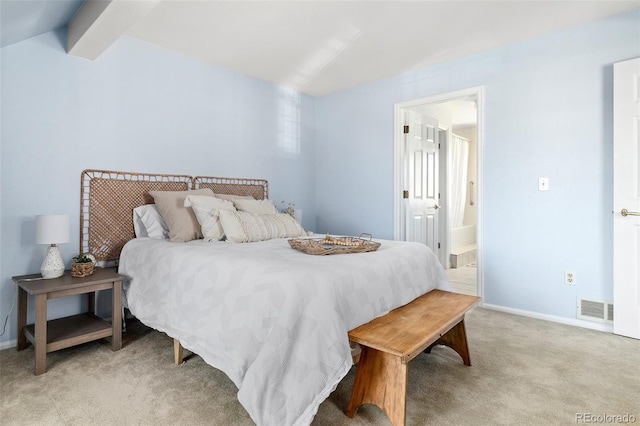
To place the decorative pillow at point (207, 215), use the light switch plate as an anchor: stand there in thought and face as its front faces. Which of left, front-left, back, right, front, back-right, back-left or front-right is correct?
front-right

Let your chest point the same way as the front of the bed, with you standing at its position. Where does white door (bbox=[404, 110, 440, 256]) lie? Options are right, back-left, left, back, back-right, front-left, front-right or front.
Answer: left

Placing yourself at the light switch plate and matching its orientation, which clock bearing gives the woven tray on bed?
The woven tray on bed is roughly at 1 o'clock from the light switch plate.

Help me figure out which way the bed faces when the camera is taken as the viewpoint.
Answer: facing the viewer and to the right of the viewer

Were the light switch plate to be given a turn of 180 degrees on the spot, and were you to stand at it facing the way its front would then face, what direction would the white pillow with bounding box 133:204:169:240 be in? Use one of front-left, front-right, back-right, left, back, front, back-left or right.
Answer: back-left

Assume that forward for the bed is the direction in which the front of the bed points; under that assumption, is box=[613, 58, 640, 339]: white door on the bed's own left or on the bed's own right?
on the bed's own left

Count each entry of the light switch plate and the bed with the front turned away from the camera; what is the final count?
0

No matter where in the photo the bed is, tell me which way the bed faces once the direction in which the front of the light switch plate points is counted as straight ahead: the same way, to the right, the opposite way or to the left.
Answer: to the left

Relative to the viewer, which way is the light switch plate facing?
toward the camera
